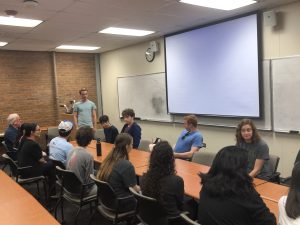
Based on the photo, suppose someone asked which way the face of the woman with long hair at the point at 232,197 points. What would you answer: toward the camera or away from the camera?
away from the camera

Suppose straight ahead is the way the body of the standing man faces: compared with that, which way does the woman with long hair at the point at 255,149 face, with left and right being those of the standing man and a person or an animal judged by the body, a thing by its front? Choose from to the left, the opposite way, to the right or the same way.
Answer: to the right

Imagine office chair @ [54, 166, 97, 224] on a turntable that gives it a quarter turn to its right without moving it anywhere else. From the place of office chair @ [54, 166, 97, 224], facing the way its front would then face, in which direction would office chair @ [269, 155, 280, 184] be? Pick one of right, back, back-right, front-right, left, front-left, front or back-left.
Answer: front-left

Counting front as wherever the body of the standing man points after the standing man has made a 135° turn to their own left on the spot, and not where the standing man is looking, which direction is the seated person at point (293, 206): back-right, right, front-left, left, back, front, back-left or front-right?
back-right

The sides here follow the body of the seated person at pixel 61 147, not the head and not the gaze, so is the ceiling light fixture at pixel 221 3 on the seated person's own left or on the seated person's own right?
on the seated person's own right

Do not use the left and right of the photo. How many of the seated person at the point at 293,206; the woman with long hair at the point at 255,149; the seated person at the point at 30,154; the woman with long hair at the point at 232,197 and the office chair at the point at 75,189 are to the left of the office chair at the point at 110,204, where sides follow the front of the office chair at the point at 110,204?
2

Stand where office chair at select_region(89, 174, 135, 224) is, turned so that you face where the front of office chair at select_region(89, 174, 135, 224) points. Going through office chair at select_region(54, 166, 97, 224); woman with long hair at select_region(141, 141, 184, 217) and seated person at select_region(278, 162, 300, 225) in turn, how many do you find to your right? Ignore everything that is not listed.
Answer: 2

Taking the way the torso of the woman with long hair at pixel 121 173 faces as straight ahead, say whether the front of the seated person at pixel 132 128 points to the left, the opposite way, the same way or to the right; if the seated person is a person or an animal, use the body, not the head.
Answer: the opposite way

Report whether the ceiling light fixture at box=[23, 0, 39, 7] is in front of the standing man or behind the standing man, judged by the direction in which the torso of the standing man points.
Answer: in front

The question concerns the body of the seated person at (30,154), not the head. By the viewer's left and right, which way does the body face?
facing to the right of the viewer

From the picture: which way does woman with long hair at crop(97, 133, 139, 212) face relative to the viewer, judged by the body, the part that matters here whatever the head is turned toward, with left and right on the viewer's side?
facing away from the viewer and to the right of the viewer

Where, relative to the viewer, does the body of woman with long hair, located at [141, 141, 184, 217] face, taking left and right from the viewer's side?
facing away from the viewer
